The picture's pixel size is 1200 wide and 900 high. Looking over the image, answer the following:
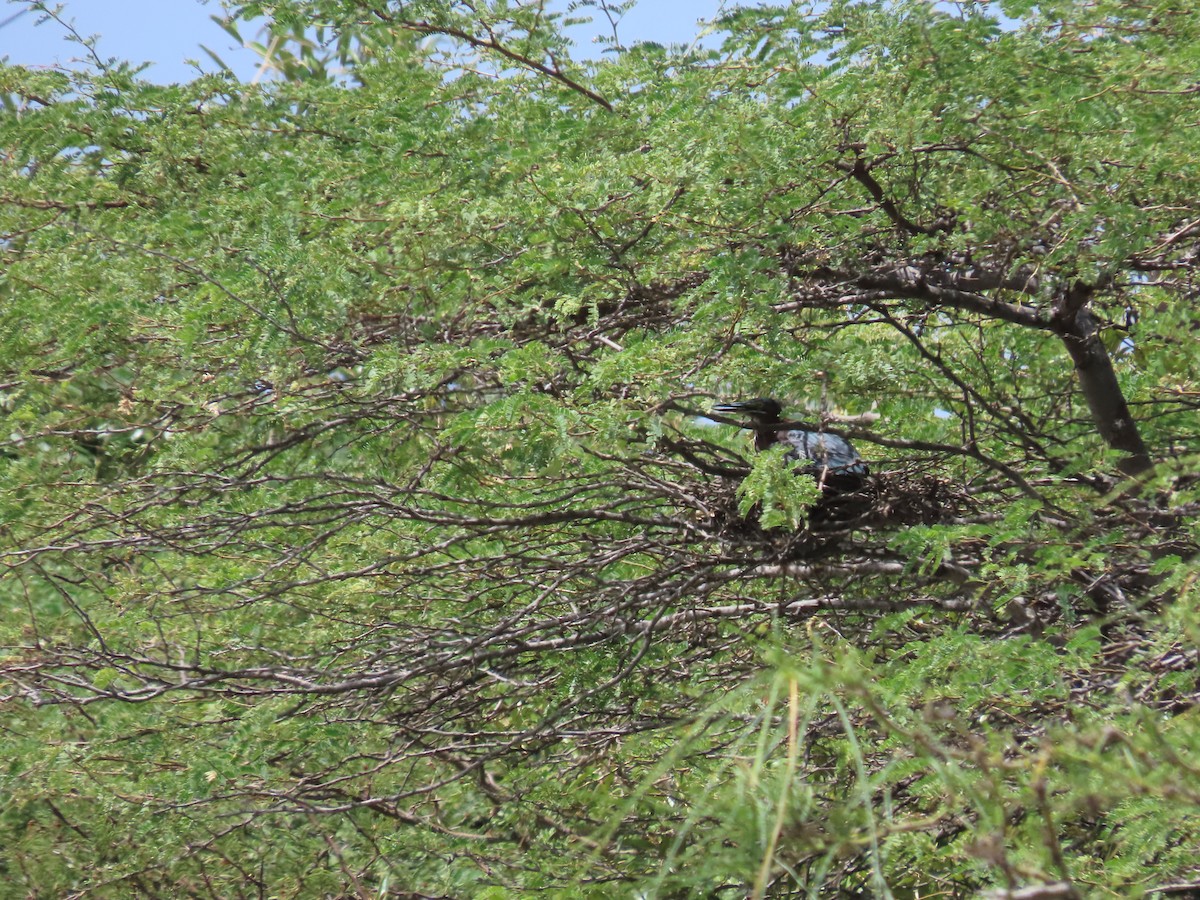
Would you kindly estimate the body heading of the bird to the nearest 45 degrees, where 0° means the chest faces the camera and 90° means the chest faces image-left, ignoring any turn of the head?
approximately 90°
